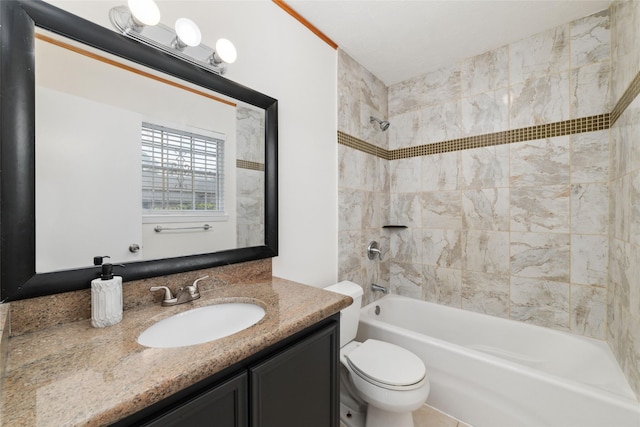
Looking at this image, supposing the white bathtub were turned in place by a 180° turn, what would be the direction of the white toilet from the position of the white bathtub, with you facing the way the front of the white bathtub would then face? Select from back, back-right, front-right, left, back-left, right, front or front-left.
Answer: back

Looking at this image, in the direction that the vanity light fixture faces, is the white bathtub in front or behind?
in front

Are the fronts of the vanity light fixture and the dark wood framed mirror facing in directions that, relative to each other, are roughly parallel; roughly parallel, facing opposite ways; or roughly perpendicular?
roughly parallel

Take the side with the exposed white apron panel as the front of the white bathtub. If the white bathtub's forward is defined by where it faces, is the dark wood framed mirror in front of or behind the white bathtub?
in front

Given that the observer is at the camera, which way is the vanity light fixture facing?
facing the viewer and to the right of the viewer

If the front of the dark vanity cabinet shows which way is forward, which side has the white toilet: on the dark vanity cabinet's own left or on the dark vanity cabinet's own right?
on the dark vanity cabinet's own left

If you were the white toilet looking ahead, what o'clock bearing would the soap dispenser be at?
The soap dispenser is roughly at 3 o'clock from the white toilet.

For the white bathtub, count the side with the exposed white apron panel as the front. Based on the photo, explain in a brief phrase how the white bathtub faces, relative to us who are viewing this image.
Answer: facing the viewer and to the left of the viewer

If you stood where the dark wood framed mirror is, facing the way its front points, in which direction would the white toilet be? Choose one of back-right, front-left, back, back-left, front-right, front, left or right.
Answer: front-left

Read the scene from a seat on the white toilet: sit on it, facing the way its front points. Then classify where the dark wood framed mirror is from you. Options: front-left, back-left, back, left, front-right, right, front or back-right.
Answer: right

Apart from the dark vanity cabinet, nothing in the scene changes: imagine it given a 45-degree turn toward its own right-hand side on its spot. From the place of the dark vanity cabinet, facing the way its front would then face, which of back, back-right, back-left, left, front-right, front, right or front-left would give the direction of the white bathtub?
left
